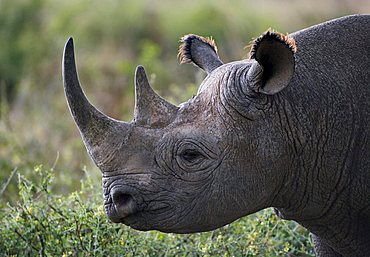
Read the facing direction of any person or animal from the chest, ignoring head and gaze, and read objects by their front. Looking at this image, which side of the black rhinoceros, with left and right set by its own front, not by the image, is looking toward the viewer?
left
